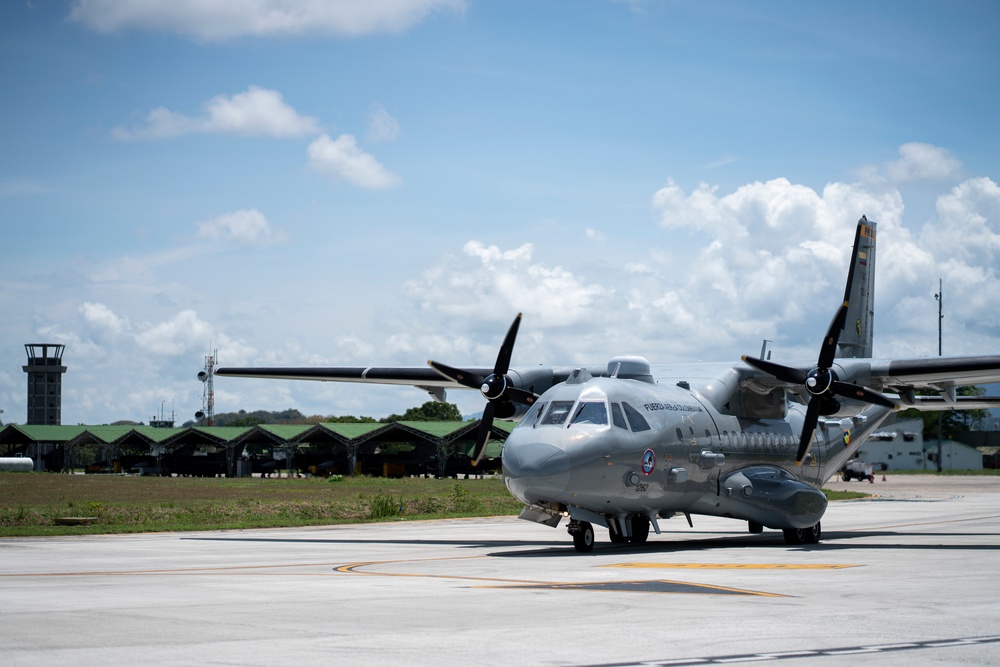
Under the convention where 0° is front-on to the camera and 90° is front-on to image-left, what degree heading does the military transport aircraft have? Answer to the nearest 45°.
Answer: approximately 45°
